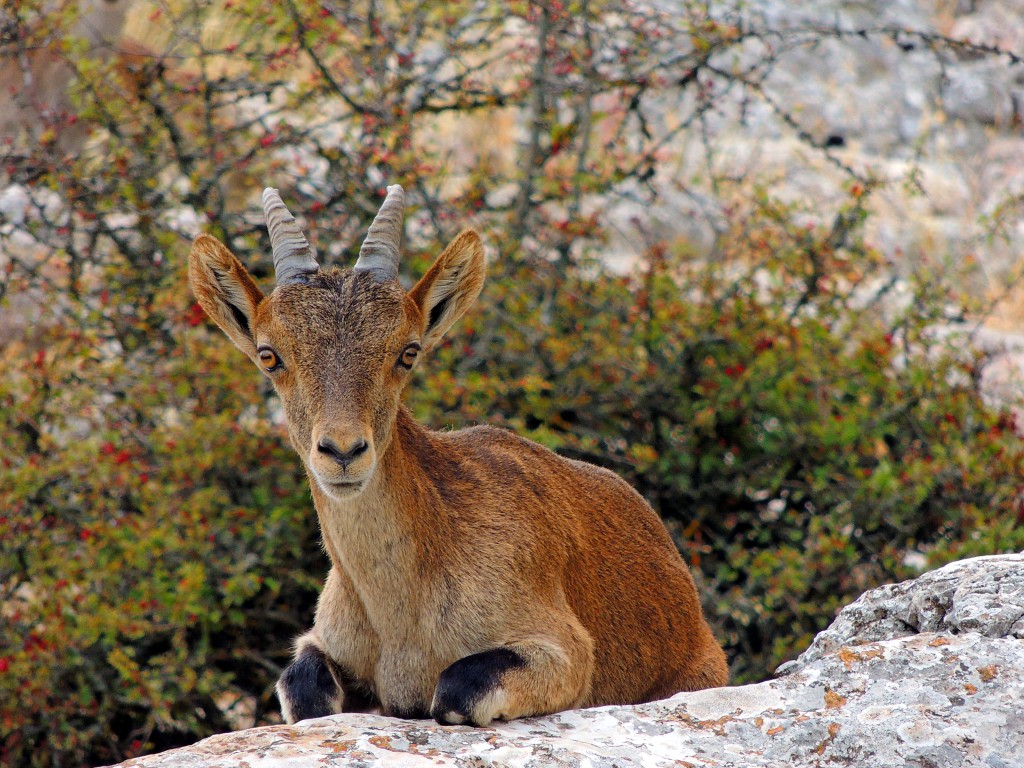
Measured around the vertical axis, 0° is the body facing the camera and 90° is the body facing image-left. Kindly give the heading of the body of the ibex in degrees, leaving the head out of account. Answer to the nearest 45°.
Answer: approximately 45°
